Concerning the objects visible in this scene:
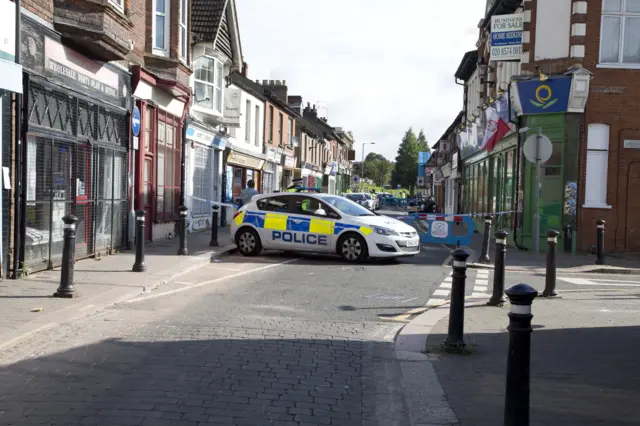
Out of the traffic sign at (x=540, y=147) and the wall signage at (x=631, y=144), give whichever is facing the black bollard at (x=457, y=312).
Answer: the wall signage

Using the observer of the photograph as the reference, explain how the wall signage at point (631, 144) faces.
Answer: facing the viewer

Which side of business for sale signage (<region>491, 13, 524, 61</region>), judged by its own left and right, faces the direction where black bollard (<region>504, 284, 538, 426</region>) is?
front

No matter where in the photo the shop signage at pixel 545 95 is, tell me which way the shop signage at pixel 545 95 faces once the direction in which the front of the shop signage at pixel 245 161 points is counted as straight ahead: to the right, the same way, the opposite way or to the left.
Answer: to the right

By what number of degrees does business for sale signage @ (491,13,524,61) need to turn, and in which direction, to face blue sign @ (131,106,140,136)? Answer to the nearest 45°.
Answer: approximately 45° to its right

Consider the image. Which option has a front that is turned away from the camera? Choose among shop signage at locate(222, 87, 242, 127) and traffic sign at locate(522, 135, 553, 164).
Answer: the traffic sign

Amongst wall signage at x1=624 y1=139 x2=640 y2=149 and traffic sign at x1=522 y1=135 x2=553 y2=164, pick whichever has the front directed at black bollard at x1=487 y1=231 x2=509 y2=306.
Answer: the wall signage

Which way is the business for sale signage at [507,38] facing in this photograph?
toward the camera

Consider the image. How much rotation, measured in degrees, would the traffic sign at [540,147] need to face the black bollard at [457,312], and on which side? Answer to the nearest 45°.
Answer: approximately 180°

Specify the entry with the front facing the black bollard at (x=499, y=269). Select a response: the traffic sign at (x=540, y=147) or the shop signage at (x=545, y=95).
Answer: the shop signage

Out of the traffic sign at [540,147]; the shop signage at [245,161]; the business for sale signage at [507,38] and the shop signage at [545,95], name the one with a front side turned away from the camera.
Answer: the traffic sign

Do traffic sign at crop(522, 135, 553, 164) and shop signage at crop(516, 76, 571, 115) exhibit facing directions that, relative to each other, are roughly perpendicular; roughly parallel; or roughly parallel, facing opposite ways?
roughly parallel, facing opposite ways

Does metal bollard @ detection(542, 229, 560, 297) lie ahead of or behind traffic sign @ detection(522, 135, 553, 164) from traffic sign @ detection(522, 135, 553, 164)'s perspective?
behind

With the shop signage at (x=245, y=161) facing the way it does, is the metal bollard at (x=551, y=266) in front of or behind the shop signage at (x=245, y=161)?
in front

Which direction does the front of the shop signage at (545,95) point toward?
toward the camera
